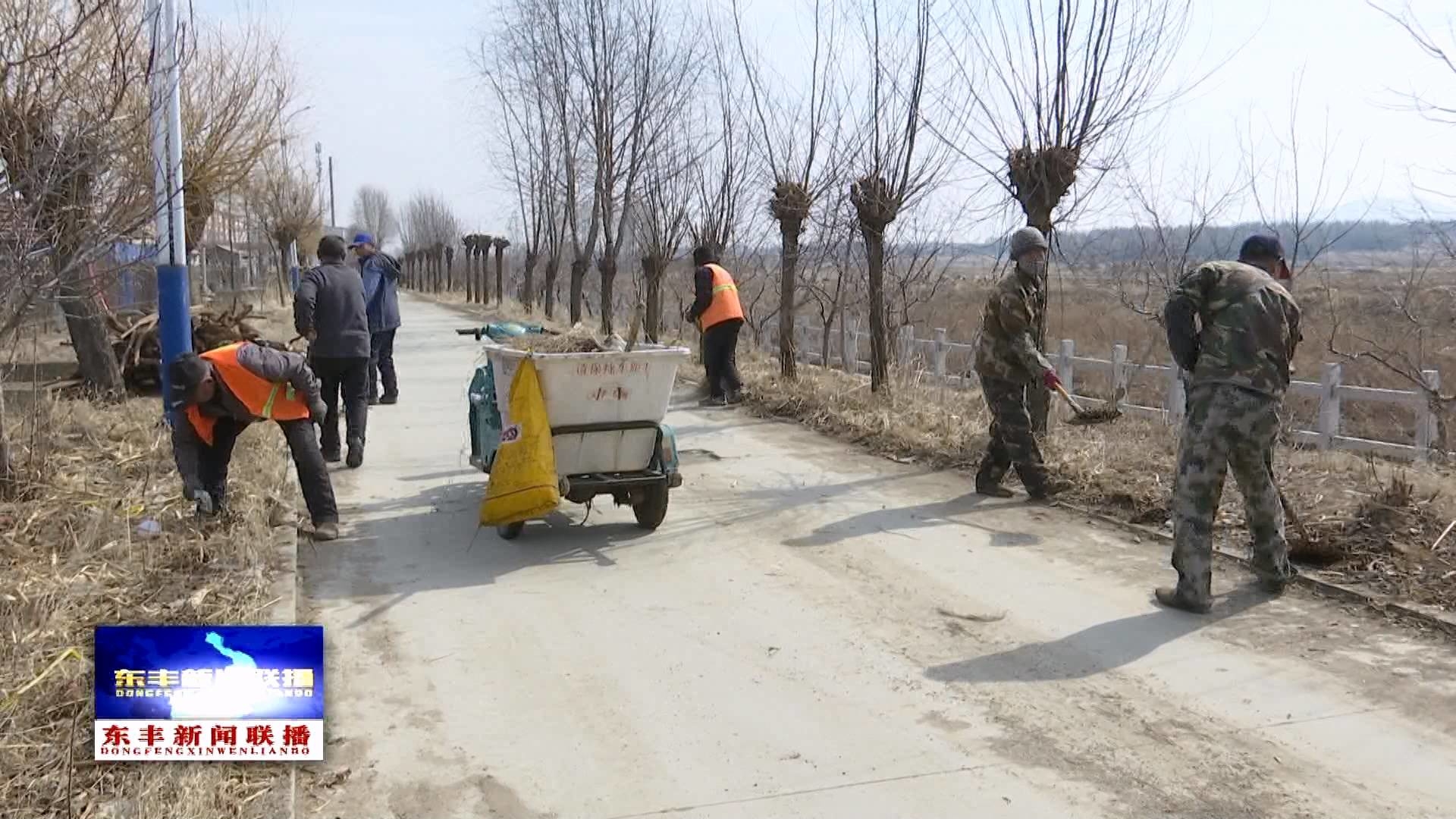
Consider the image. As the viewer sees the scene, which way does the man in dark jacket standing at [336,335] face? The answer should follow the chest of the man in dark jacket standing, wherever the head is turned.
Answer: away from the camera

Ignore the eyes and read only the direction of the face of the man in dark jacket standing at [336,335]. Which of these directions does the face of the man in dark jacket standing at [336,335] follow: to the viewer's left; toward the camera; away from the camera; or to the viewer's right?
away from the camera

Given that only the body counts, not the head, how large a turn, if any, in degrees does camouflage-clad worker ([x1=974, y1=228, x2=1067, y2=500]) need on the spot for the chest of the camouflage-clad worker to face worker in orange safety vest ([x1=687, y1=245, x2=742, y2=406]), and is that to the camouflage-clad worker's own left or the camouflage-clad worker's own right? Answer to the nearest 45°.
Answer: approximately 135° to the camouflage-clad worker's own left

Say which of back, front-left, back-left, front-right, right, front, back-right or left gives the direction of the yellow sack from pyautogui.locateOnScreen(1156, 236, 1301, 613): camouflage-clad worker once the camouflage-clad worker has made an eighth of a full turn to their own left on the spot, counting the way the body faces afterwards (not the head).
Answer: left

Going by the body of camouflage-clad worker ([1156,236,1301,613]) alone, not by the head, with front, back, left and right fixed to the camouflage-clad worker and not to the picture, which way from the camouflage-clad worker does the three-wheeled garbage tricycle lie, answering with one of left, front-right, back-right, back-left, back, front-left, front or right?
back-left

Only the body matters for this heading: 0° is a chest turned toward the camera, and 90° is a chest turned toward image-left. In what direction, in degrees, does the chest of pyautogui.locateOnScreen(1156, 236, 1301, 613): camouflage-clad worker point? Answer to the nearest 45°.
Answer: approximately 225°

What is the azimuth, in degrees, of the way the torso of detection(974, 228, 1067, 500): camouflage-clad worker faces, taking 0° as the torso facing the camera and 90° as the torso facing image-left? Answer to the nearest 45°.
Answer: approximately 270°

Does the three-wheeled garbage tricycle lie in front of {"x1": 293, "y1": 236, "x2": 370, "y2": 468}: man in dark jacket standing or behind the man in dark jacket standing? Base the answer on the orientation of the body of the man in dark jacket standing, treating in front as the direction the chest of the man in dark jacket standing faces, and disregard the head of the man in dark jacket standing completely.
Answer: behind

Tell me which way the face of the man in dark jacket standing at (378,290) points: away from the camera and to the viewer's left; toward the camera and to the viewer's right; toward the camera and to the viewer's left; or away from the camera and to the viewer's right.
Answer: toward the camera and to the viewer's left

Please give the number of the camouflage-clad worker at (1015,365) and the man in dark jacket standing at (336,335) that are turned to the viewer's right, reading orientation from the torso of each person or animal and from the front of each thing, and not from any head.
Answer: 1

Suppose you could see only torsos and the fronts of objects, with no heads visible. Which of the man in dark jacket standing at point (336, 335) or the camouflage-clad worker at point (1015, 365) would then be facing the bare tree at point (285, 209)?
the man in dark jacket standing

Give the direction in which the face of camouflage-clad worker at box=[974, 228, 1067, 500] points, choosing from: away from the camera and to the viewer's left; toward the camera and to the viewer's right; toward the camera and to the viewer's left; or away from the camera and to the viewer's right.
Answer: toward the camera and to the viewer's right

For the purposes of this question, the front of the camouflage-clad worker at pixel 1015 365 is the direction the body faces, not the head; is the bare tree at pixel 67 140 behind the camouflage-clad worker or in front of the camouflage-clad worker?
behind

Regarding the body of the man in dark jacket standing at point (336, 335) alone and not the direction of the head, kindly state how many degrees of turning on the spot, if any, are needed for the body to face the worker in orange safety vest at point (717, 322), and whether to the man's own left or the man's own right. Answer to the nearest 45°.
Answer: approximately 45° to the man's own right

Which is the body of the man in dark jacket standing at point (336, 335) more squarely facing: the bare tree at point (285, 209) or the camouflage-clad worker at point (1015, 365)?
the bare tree

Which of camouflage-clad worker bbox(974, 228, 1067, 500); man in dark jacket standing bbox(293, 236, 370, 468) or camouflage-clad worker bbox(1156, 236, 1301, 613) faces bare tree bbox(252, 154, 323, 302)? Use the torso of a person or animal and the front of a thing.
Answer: the man in dark jacket standing

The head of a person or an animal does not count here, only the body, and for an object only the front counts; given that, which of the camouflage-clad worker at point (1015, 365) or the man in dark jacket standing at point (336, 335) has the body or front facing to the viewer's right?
the camouflage-clad worker

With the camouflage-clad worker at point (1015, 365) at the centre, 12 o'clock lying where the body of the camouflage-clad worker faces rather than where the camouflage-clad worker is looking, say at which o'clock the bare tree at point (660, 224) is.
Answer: The bare tree is roughly at 8 o'clock from the camouflage-clad worker.
